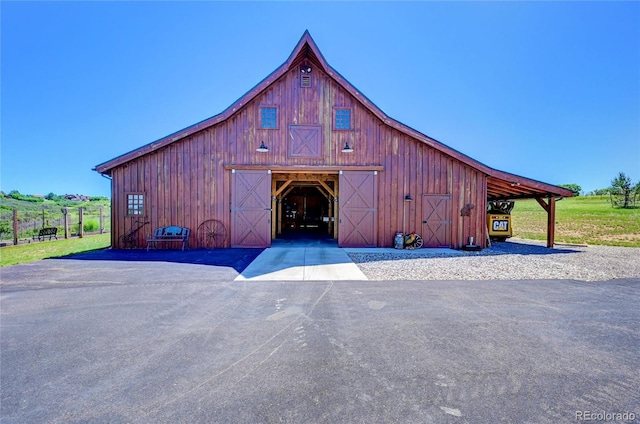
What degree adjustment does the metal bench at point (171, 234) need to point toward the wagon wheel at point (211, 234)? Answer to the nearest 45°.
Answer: approximately 90° to its left

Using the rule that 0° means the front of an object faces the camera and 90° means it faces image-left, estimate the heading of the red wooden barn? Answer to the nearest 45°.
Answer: approximately 0°

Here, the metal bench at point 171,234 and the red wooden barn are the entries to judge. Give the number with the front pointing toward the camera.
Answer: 2

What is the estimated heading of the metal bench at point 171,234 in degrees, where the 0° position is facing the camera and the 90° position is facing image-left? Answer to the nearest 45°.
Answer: approximately 0°

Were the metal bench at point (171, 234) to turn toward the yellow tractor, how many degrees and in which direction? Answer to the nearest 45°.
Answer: approximately 90° to its left

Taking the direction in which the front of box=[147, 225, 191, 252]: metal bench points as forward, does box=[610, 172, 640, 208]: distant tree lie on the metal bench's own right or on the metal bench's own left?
on the metal bench's own left
